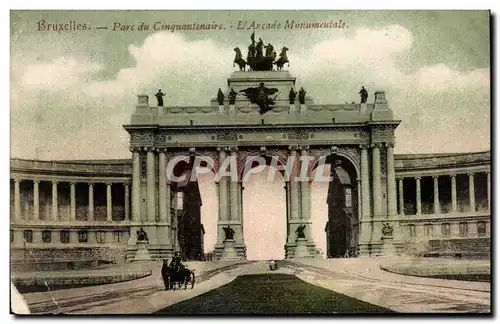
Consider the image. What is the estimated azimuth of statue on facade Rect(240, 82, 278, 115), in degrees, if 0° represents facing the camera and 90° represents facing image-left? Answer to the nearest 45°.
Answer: approximately 0°
